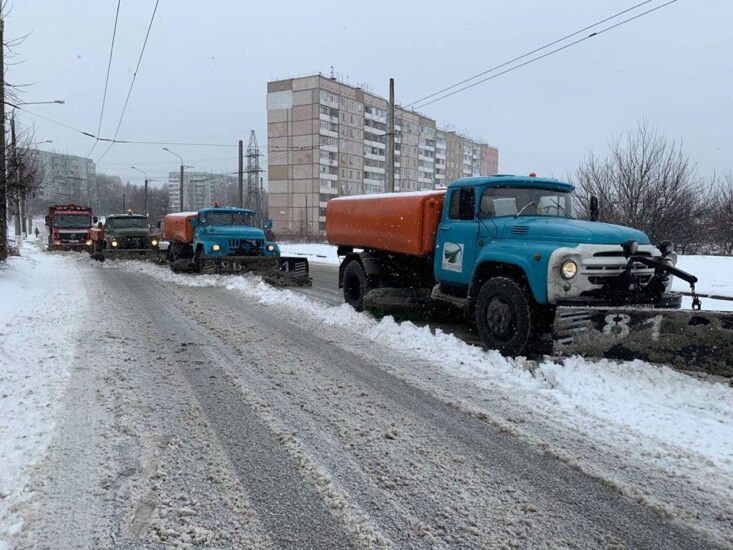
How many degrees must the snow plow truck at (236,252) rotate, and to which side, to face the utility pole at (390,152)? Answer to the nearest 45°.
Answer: approximately 90° to its left

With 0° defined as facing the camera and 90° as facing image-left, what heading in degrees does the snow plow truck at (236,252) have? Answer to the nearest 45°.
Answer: approximately 315°

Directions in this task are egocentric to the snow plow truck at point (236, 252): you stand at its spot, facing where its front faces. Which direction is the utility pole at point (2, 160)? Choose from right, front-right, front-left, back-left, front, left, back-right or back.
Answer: back-right

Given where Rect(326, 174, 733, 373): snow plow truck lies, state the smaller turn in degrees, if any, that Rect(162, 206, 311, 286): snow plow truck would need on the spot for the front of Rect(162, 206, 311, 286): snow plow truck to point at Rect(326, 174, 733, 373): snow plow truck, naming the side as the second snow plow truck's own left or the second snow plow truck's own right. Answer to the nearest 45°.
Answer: approximately 45° to the second snow plow truck's own right

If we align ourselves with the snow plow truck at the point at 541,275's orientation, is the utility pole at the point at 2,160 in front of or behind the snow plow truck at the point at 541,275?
behind

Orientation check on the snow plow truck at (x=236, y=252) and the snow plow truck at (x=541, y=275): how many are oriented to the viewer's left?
0

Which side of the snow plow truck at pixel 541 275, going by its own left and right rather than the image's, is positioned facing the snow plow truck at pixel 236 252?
back

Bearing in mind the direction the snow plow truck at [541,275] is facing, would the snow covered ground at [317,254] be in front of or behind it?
behind

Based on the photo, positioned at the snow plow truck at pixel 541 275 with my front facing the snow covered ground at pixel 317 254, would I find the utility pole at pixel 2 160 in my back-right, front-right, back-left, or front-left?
front-left

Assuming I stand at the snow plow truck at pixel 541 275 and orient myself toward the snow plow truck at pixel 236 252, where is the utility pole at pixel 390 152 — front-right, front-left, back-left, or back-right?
front-right

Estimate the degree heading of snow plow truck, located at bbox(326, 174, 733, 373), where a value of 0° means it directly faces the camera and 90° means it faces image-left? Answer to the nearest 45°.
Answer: approximately 315°

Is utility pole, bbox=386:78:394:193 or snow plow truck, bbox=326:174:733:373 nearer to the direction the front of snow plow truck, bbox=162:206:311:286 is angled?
the snow plow truck
